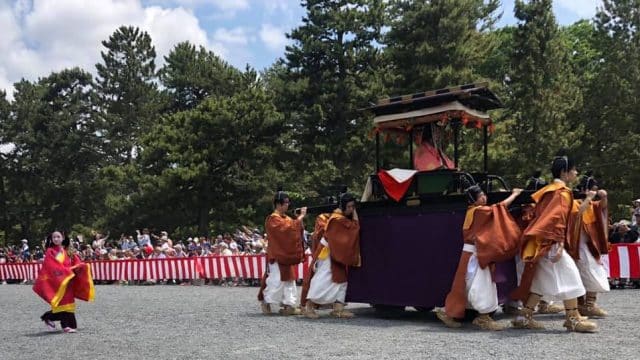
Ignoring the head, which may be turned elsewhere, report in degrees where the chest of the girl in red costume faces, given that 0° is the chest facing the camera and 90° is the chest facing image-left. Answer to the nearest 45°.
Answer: approximately 315°

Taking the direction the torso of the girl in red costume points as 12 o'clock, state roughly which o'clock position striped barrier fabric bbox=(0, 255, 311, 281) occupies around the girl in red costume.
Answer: The striped barrier fabric is roughly at 8 o'clock from the girl in red costume.

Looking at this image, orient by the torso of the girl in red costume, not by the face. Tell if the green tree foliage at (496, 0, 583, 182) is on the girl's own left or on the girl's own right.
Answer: on the girl's own left

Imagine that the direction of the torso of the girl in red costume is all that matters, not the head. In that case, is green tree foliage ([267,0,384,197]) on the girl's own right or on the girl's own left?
on the girl's own left

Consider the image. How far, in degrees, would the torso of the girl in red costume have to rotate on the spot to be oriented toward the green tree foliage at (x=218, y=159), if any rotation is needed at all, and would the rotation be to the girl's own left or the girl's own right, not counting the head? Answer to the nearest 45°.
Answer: approximately 135° to the girl's own left
